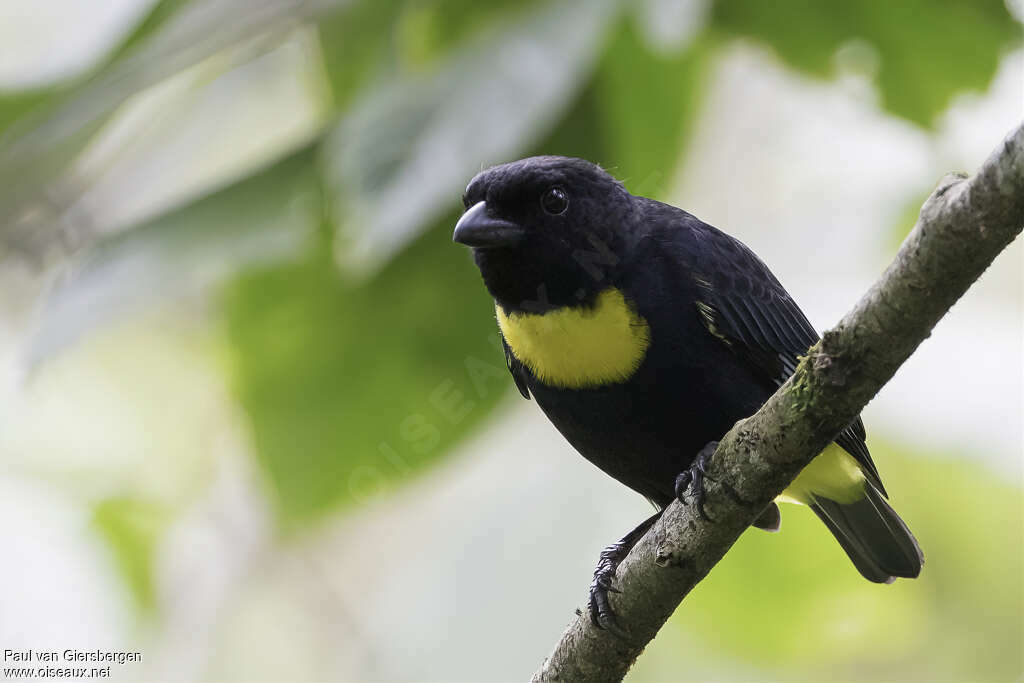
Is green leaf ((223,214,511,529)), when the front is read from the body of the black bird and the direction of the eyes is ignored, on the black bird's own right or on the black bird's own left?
on the black bird's own right

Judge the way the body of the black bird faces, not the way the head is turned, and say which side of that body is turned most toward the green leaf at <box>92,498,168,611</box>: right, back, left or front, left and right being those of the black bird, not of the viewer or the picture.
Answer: right

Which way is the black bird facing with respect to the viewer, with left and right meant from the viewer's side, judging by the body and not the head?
facing the viewer and to the left of the viewer

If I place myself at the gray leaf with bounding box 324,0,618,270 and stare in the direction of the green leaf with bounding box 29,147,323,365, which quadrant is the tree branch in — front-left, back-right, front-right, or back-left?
back-left
